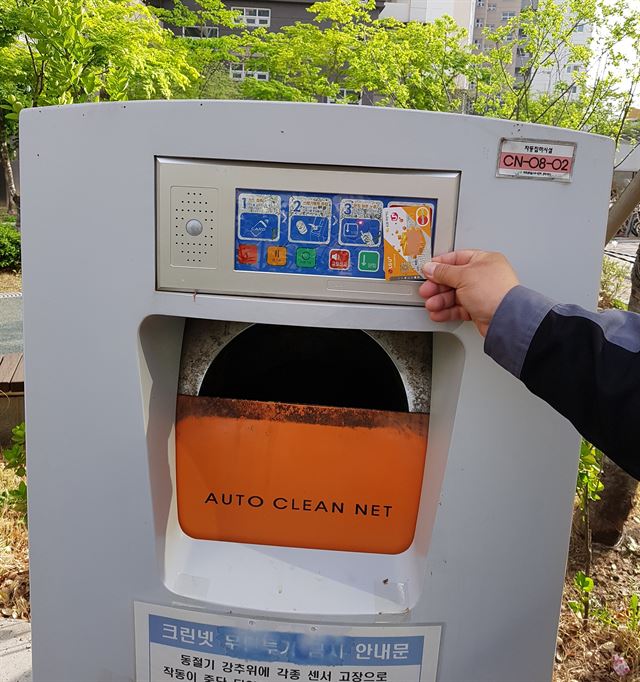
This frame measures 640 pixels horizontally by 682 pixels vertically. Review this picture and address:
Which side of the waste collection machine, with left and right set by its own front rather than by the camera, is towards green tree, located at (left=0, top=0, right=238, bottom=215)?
back

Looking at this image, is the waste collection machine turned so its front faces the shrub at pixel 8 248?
no

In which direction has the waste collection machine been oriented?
toward the camera
